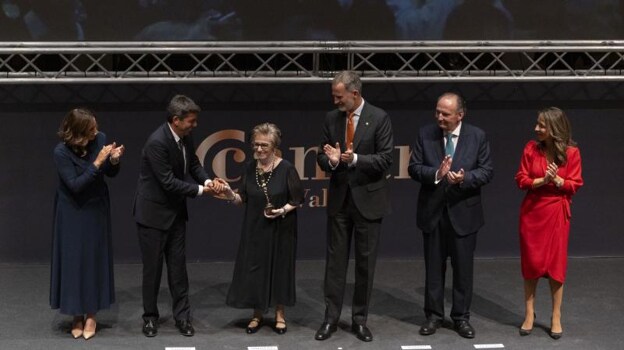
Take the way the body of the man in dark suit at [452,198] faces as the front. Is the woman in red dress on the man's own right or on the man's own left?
on the man's own left

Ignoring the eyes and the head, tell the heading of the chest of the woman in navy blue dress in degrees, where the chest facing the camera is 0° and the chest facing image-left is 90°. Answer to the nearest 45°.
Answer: approximately 315°

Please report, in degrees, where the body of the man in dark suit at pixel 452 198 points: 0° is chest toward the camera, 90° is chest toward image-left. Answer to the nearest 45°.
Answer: approximately 0°

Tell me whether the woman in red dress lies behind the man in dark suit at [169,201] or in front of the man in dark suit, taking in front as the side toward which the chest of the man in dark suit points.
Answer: in front

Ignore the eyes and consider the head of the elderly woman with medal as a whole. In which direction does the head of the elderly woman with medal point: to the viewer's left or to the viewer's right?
to the viewer's left

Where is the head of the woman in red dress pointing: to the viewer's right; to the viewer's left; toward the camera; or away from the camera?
to the viewer's left
